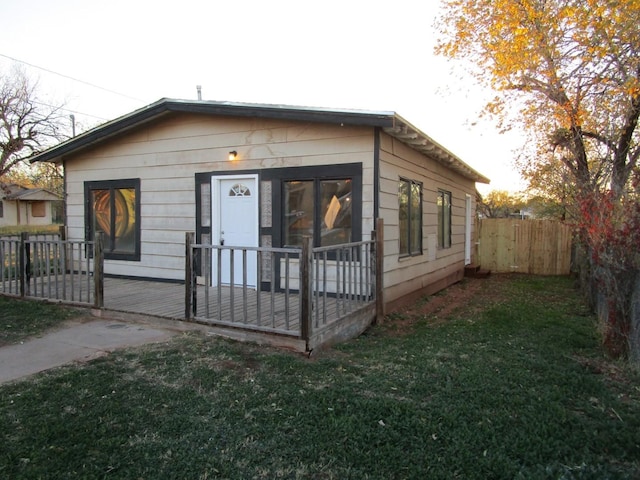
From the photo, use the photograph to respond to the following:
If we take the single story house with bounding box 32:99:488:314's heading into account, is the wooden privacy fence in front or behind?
behind

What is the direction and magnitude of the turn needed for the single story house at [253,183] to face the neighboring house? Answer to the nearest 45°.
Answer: approximately 90° to its right

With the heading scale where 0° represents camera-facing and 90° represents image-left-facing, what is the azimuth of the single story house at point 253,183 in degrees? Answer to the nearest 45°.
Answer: approximately 45°

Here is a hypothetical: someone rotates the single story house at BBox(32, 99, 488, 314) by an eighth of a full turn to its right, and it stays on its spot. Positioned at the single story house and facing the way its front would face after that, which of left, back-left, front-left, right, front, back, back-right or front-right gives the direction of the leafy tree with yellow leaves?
back
